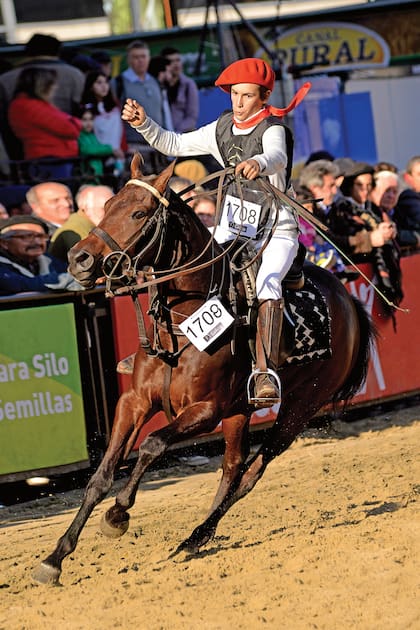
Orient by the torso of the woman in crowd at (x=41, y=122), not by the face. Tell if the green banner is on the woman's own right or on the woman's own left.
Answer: on the woman's own right

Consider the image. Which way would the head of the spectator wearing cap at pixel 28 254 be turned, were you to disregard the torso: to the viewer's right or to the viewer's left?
to the viewer's right

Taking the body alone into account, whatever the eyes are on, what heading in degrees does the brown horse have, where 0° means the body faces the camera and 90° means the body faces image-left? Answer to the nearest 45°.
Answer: approximately 45°

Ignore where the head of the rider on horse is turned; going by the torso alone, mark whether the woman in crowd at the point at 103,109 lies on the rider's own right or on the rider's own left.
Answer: on the rider's own right

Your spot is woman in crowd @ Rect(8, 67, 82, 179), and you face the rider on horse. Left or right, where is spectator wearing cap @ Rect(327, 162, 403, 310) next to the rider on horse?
left
